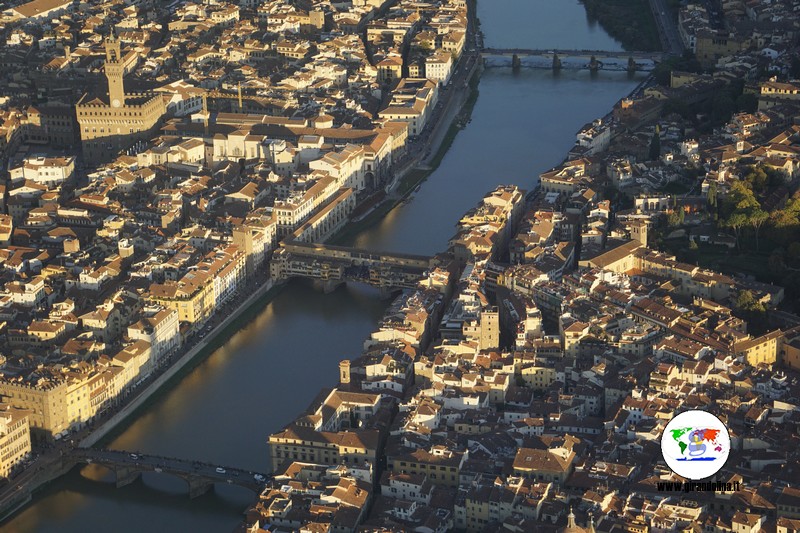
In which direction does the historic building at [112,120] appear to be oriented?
toward the camera

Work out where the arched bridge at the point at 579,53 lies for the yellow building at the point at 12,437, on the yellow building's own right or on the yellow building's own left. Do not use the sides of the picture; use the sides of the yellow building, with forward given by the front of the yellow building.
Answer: on the yellow building's own left

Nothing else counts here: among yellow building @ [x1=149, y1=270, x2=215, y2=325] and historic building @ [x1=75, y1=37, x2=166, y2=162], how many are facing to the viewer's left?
0

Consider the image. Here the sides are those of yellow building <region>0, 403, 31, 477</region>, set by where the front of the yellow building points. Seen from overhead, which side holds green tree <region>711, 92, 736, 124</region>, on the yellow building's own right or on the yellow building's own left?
on the yellow building's own left

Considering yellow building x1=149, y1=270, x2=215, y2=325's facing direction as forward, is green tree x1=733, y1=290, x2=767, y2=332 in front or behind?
in front

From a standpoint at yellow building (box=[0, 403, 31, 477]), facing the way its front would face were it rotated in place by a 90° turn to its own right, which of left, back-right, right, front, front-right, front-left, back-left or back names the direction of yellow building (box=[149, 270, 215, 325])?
back

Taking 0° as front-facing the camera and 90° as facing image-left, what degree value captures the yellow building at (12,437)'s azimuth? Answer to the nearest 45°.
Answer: approximately 315°

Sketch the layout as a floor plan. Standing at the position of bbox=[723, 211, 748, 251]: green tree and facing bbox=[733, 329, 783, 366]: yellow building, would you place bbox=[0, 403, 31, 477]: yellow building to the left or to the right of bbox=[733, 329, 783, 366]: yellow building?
right

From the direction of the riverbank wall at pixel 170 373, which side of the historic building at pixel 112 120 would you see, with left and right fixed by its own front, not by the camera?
front

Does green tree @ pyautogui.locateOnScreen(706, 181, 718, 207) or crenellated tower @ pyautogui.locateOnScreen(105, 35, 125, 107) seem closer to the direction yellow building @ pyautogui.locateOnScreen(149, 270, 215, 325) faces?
the green tree
